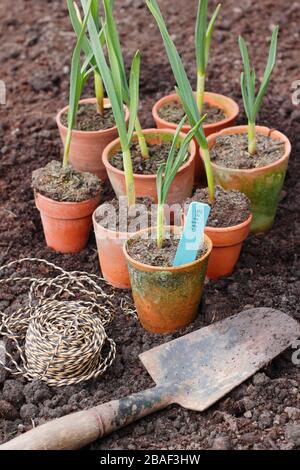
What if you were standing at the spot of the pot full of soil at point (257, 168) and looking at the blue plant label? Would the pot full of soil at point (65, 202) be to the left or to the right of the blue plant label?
right

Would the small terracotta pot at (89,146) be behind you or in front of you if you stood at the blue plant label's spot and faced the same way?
behind

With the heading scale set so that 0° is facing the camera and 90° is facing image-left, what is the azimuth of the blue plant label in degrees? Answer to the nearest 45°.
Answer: approximately 0°

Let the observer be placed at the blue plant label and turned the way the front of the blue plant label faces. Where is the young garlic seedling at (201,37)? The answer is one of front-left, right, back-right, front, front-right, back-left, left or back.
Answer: back

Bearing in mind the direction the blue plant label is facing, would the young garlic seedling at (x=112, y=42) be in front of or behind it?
behind
